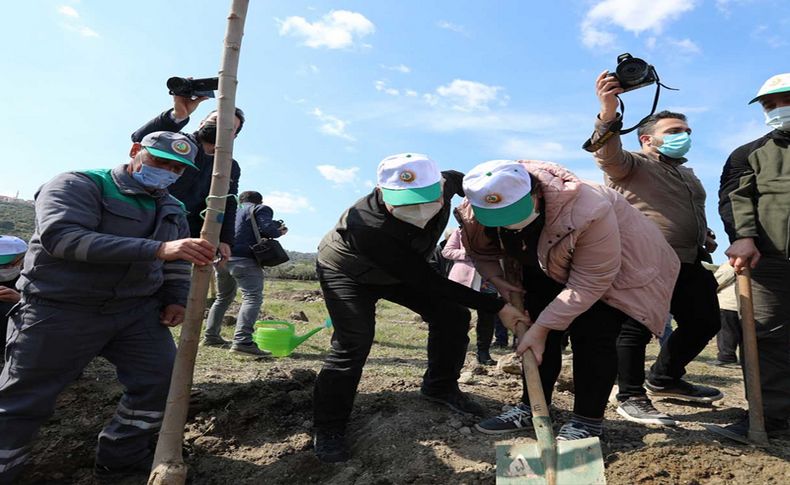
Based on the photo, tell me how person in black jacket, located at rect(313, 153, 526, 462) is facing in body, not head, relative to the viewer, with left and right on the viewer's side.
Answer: facing the viewer and to the right of the viewer

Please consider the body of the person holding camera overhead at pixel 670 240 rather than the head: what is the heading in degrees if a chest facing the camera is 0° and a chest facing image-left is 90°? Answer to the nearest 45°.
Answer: approximately 315°

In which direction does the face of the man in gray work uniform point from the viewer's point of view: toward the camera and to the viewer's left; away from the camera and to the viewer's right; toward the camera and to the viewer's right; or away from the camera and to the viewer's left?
toward the camera and to the viewer's right

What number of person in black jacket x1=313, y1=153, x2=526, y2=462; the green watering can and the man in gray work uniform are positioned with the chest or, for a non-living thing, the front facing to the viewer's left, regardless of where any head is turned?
0

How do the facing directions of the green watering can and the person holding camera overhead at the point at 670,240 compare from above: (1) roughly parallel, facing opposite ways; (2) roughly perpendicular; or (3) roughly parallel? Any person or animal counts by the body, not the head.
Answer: roughly perpendicular

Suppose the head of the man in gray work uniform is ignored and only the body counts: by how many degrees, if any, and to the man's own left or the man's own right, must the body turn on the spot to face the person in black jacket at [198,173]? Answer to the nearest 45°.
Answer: approximately 90° to the man's own left

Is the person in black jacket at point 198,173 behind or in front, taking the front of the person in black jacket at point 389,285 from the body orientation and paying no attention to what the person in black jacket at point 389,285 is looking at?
behind

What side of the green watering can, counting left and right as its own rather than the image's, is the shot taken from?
right

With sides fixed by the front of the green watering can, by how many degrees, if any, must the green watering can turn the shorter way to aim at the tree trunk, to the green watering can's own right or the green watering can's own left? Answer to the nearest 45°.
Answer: approximately 90° to the green watering can's own right

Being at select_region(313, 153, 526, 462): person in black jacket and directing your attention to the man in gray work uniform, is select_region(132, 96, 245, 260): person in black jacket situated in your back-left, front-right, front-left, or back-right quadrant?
front-right

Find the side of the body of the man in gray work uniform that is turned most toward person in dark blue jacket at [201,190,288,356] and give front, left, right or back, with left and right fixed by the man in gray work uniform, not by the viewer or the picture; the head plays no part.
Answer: left
